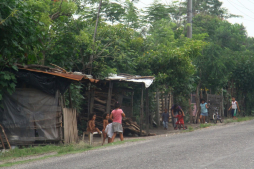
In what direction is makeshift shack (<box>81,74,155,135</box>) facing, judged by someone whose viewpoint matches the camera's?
facing the viewer and to the right of the viewer

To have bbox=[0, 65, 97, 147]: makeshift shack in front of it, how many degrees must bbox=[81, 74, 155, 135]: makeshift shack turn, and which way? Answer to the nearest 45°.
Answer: approximately 90° to its right
